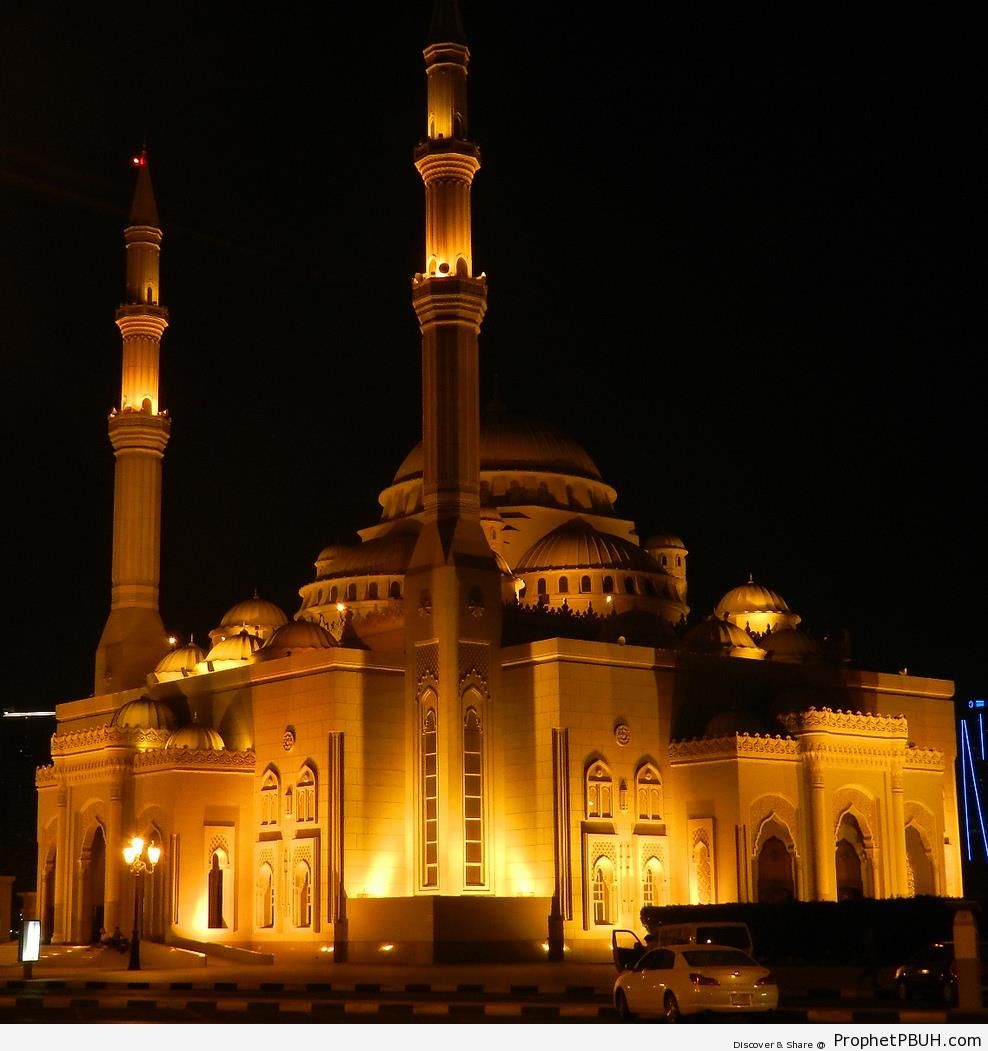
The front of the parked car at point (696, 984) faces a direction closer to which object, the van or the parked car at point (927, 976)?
the van

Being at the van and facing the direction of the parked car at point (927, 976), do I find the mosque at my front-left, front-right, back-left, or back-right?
back-left

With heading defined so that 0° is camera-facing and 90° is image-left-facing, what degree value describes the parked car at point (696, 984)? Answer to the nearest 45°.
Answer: approximately 135°

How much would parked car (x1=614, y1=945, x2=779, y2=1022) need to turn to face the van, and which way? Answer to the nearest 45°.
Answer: approximately 45° to its right

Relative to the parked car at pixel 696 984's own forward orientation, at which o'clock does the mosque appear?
The mosque is roughly at 1 o'clock from the parked car.

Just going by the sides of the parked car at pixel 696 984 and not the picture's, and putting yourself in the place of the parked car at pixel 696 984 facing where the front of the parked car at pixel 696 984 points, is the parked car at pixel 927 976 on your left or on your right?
on your right

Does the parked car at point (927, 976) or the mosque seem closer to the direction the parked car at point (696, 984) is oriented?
the mosque

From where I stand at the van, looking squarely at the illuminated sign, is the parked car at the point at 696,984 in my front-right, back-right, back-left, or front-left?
back-left
